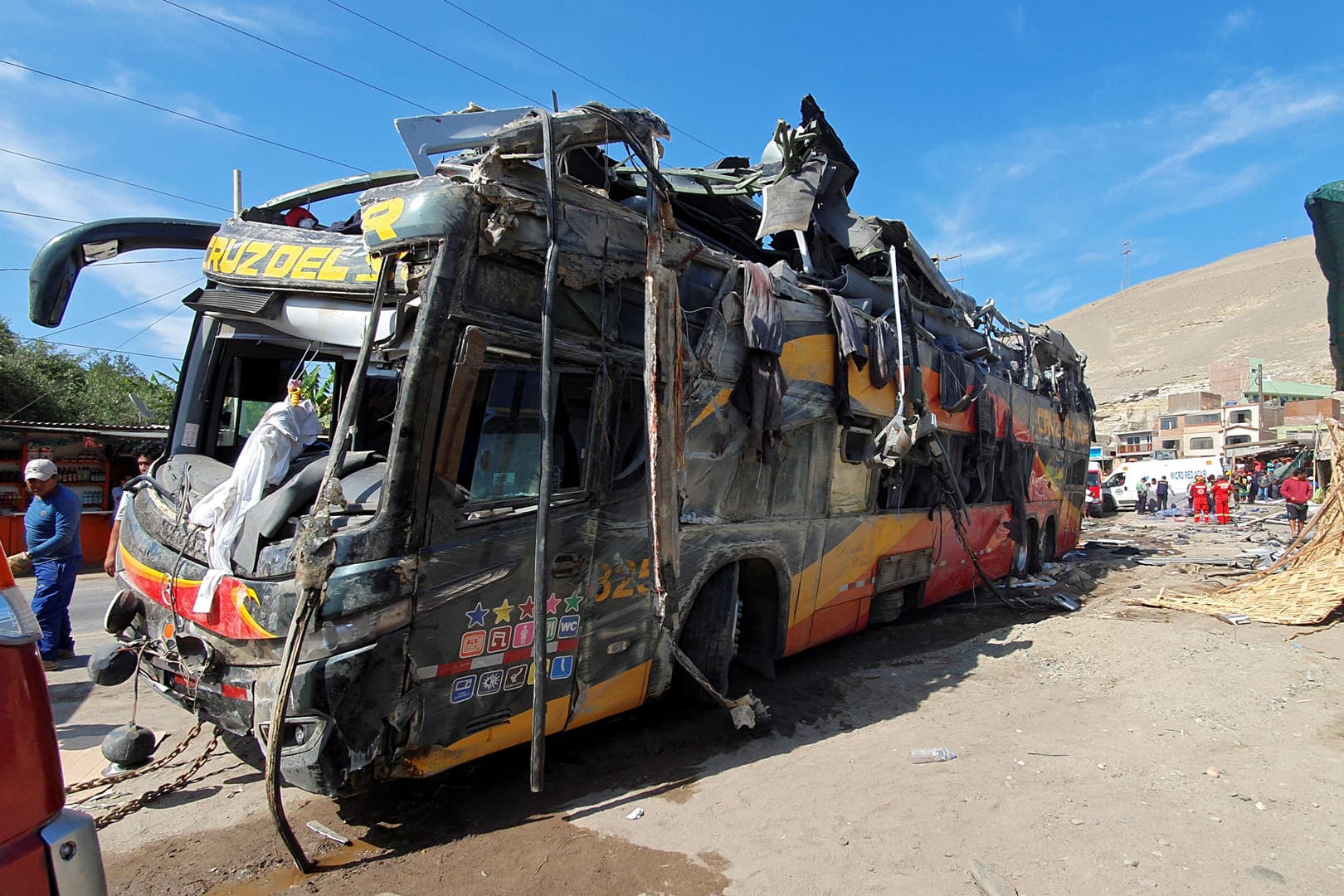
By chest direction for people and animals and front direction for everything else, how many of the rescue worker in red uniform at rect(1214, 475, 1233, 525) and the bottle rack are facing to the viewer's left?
0

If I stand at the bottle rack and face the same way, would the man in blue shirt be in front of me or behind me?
in front

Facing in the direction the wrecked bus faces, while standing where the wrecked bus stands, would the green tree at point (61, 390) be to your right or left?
on your right

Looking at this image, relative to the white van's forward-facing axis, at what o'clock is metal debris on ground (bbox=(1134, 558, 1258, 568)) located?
The metal debris on ground is roughly at 9 o'clock from the white van.

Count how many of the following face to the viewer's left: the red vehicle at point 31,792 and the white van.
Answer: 2

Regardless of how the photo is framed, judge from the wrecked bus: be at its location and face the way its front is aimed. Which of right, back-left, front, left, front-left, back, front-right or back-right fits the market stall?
right

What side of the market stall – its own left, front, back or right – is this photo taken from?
front

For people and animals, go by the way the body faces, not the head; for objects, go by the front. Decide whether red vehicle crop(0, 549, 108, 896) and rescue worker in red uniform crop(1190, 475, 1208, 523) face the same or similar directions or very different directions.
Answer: very different directions

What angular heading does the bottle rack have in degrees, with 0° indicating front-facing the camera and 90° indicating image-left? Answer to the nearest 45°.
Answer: approximately 0°

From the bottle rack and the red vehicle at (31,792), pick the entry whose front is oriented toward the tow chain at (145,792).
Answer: the bottle rack
